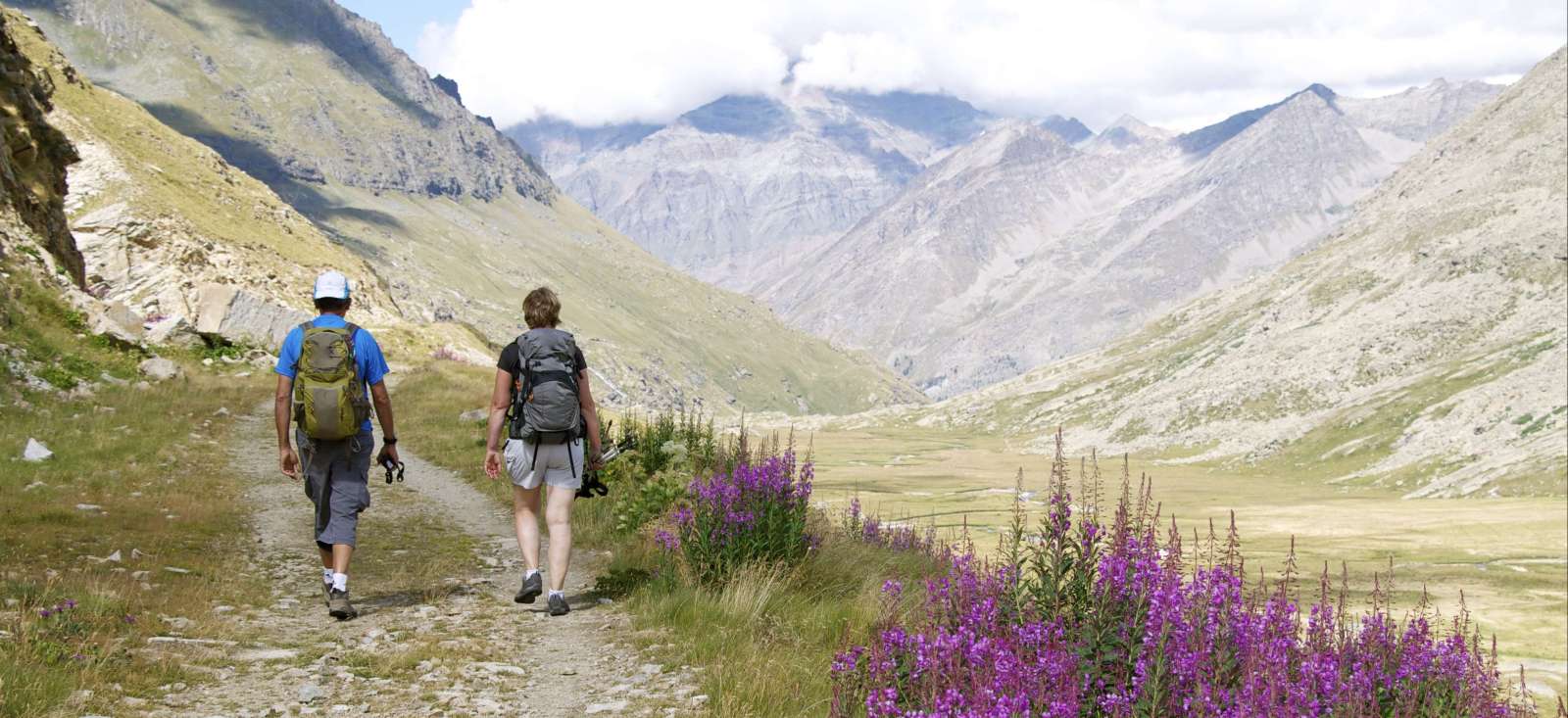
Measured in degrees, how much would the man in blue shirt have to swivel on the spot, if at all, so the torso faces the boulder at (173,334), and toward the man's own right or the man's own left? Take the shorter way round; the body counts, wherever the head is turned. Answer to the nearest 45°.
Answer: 0° — they already face it

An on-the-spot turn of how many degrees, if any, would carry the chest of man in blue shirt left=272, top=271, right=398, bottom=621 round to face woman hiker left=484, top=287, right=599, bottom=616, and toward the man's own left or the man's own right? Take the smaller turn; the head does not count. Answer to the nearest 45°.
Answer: approximately 135° to the man's own right

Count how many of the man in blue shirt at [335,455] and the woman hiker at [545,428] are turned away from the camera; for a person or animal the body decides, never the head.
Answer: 2

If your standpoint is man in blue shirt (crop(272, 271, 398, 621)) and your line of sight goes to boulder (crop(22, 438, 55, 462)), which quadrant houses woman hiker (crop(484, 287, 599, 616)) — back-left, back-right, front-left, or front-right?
back-right

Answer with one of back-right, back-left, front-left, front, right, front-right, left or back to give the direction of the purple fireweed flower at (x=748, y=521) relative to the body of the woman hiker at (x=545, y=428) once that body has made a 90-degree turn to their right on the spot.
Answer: front

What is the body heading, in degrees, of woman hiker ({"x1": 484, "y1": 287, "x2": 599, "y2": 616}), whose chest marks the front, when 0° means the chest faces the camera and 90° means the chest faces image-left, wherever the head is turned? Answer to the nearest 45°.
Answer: approximately 180°

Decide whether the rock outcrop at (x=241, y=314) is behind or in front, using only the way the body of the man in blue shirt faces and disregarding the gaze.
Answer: in front

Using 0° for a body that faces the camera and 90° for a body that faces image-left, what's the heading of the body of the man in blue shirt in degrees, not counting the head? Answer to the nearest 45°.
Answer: approximately 180°

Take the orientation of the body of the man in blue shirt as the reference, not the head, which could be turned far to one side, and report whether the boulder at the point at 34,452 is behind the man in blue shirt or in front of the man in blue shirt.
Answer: in front

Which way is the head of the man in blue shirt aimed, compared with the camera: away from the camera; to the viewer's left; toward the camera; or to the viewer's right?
away from the camera

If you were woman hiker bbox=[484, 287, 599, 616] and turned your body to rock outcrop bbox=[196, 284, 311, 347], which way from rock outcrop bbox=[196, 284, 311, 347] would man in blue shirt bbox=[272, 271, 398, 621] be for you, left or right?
left
